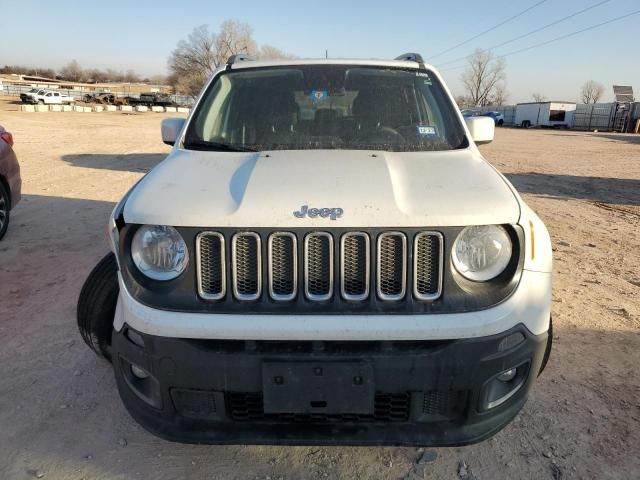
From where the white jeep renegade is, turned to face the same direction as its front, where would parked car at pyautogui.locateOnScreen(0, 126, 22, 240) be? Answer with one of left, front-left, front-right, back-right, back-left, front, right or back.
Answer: back-right

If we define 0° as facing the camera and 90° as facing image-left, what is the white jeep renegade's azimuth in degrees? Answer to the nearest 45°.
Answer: approximately 0°
